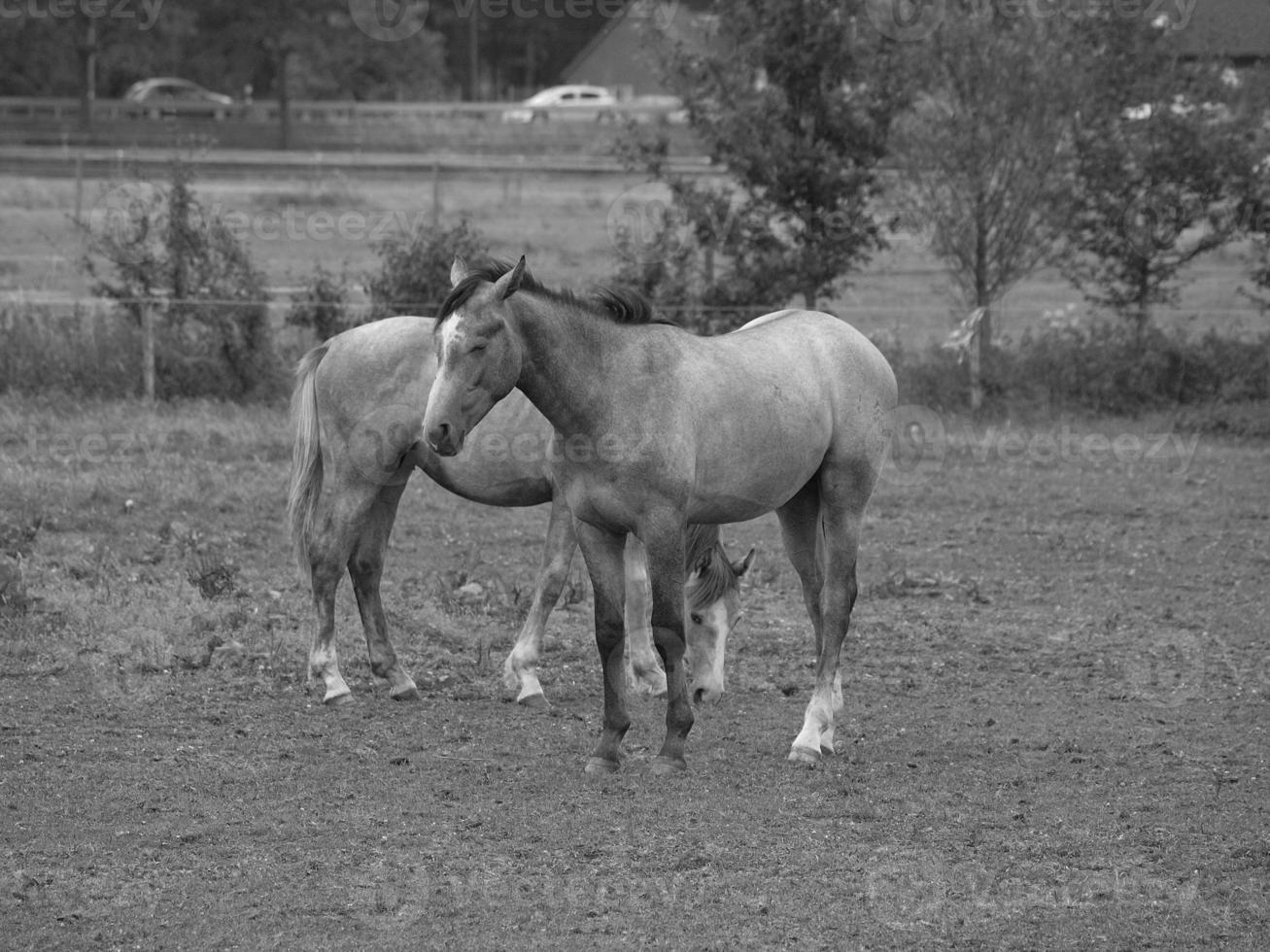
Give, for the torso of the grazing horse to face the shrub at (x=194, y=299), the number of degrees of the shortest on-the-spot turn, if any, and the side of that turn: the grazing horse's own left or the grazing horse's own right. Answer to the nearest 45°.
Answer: approximately 90° to the grazing horse's own left

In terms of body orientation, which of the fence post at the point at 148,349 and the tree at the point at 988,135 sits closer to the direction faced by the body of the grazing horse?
the tree

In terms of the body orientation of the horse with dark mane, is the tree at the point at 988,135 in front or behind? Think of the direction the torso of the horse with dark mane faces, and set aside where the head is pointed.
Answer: behind

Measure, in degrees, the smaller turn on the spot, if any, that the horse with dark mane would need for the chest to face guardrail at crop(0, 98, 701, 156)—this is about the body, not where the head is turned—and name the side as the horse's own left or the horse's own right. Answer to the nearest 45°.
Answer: approximately 135° to the horse's own right

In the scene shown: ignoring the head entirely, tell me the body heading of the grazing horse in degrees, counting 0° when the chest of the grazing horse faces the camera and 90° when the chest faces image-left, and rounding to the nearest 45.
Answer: approximately 270°

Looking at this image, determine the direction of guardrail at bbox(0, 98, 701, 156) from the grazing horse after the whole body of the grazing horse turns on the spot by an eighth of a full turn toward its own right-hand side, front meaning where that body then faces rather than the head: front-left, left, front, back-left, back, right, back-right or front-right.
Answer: back-left

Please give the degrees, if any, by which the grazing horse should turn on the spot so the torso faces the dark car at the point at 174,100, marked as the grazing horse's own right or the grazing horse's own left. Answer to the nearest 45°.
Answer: approximately 90° to the grazing horse's own left

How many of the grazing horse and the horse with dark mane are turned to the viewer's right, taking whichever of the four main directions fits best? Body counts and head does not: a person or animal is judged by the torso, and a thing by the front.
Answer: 1

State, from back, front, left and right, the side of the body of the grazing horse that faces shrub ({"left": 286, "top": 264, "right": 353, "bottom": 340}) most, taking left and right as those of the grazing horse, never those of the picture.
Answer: left
